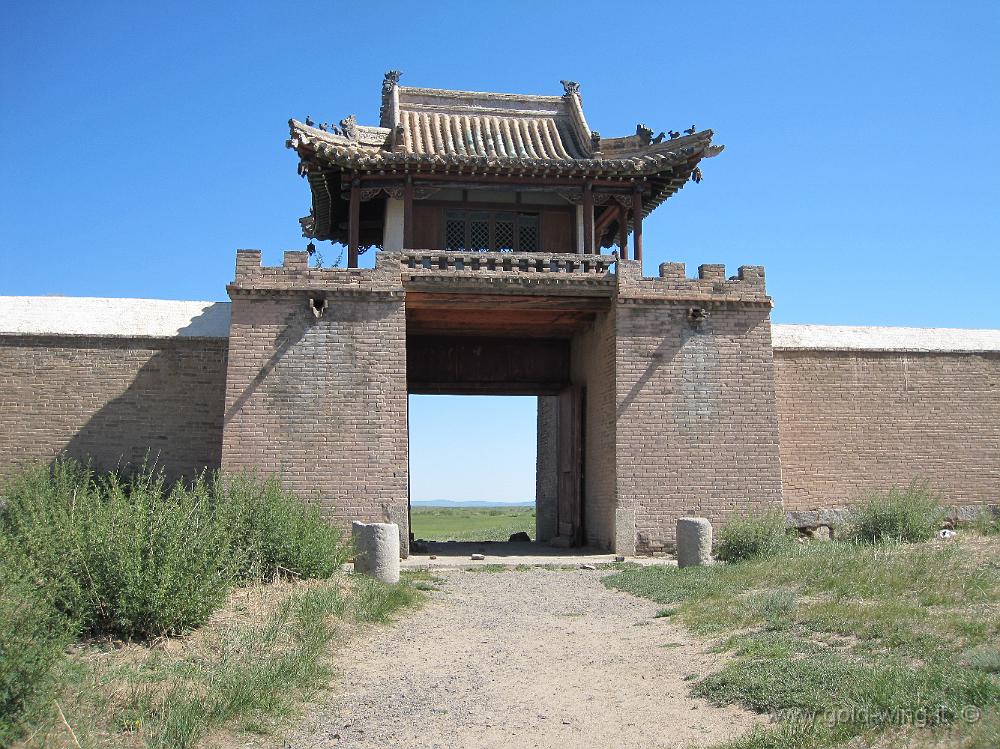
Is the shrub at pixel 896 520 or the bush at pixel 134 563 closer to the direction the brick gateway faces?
the bush

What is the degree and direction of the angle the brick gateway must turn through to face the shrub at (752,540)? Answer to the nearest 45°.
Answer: approximately 45° to its left

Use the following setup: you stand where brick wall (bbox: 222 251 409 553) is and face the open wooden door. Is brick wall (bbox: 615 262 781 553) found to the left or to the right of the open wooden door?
right

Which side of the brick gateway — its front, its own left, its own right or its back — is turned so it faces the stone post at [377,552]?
front

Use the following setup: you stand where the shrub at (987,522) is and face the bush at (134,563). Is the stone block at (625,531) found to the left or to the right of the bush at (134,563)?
right

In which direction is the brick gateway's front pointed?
toward the camera

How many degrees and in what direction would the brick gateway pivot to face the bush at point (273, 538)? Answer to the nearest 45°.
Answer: approximately 45° to its right

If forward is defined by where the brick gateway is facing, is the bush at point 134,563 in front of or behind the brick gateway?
in front

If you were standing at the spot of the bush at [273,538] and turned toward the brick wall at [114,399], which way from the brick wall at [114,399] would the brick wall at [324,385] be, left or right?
right

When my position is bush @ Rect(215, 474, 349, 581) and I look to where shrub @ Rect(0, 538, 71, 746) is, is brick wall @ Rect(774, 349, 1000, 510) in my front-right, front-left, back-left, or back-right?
back-left
